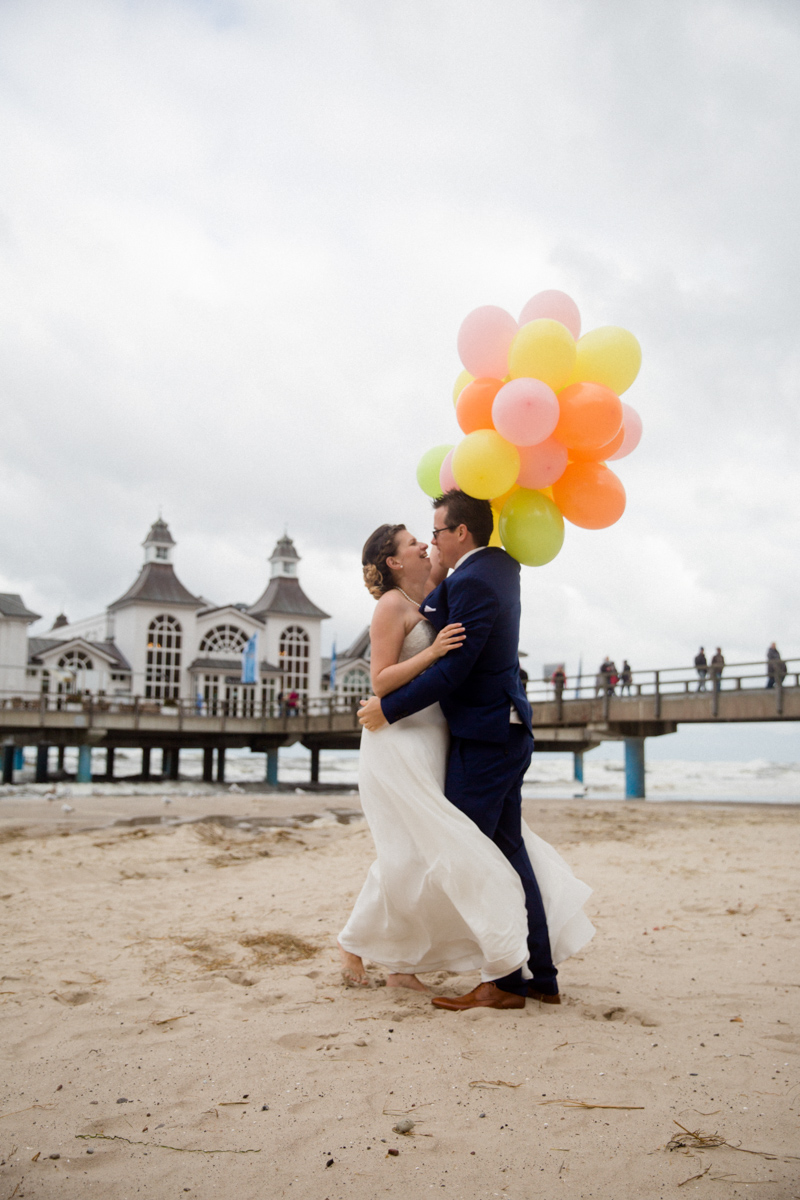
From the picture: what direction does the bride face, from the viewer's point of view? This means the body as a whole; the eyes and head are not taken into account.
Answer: to the viewer's right

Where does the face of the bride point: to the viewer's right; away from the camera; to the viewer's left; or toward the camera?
to the viewer's right

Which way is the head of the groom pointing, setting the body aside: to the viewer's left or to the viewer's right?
to the viewer's left

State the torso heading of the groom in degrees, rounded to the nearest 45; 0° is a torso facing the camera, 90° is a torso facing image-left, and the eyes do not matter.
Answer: approximately 90°

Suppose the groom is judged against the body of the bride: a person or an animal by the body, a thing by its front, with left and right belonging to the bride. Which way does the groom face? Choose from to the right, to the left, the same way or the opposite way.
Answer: the opposite way
